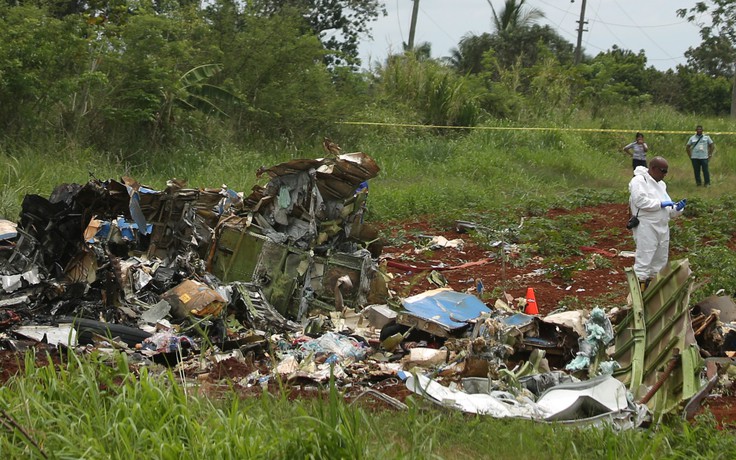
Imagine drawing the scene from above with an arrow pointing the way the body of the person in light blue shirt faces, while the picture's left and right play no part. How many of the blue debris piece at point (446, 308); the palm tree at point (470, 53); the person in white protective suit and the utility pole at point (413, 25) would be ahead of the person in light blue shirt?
2

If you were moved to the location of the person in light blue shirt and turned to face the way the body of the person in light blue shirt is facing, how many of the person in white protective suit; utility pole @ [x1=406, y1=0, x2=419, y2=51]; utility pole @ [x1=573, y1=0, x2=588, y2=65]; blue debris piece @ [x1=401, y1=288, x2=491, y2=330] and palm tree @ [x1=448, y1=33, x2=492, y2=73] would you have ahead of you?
2

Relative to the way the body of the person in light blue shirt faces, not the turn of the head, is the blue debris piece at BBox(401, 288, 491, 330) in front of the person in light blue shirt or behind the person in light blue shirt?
in front

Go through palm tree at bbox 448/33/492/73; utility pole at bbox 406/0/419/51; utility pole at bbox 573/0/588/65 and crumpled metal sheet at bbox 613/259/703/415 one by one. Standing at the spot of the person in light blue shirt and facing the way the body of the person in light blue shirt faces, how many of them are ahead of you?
1

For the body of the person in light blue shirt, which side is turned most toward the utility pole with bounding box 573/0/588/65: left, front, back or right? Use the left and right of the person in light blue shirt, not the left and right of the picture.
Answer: back

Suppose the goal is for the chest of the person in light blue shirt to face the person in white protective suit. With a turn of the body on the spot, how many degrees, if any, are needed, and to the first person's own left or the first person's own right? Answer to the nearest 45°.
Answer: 0° — they already face them

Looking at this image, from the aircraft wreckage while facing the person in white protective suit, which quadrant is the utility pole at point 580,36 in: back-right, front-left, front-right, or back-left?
front-left

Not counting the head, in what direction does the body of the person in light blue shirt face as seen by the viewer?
toward the camera

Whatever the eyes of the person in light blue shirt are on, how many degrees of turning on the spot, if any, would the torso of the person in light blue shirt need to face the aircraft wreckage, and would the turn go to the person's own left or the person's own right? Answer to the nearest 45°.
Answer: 0° — they already face it

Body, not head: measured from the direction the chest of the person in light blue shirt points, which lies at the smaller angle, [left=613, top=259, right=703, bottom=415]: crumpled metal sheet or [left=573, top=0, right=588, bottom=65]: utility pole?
the crumpled metal sheet

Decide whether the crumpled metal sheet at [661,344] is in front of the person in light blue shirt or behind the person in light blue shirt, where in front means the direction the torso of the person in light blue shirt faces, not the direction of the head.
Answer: in front

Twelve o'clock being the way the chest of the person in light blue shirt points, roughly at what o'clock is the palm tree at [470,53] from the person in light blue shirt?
The palm tree is roughly at 5 o'clock from the person in light blue shirt.

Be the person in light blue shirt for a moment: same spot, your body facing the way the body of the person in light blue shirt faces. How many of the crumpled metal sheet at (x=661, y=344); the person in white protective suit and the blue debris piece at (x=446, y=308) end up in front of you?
3

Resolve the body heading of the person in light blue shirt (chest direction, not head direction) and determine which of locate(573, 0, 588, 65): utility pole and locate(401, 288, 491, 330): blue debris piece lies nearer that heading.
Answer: the blue debris piece

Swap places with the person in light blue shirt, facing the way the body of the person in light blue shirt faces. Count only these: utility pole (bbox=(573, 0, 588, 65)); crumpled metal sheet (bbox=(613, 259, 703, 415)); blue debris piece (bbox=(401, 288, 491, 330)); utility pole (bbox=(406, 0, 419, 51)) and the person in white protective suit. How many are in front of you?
3

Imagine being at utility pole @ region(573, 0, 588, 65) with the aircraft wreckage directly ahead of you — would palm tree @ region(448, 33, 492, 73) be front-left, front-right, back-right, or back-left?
front-right
